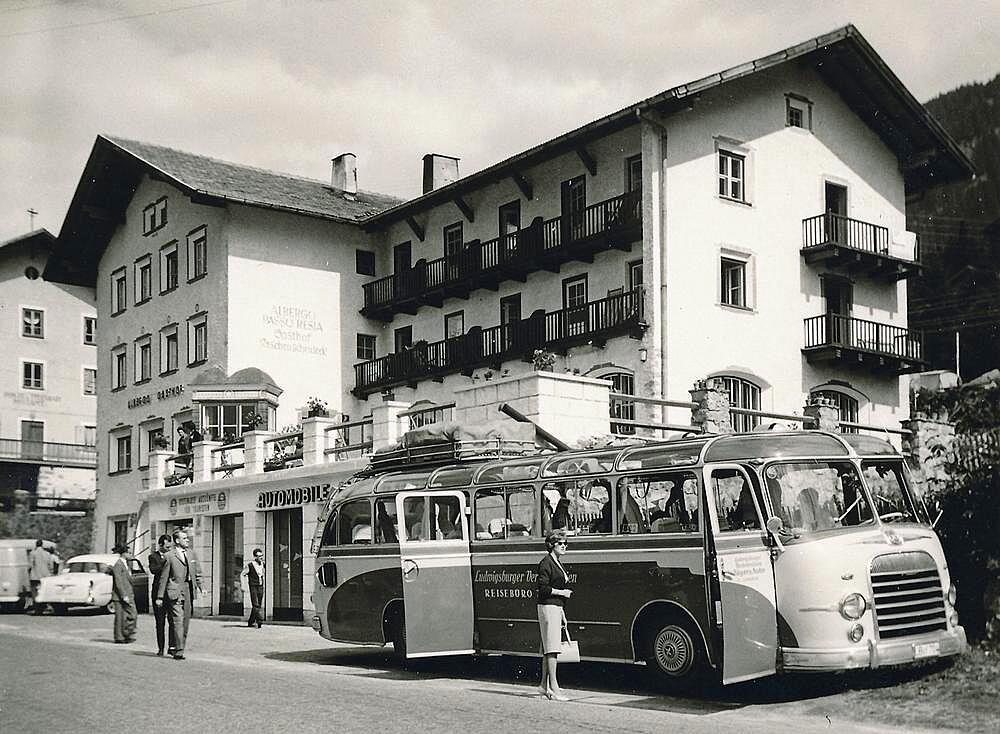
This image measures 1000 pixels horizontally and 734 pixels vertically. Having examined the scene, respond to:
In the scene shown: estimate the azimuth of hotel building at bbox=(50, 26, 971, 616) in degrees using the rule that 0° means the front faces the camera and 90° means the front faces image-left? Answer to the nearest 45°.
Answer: approximately 45°

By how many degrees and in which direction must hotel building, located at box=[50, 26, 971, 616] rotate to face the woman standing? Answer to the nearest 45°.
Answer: approximately 45° to its left

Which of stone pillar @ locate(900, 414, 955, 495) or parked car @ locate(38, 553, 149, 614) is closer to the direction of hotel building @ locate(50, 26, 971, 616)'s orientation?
the parked car

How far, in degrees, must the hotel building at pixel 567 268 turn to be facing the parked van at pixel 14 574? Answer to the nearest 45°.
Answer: approximately 45° to its right
